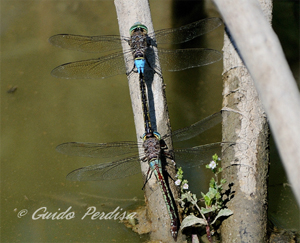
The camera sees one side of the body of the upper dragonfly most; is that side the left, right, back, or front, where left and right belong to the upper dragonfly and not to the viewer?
back

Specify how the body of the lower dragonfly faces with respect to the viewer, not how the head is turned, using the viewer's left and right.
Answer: facing away from the viewer

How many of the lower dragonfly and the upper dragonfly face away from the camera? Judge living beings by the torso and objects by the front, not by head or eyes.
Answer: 2
